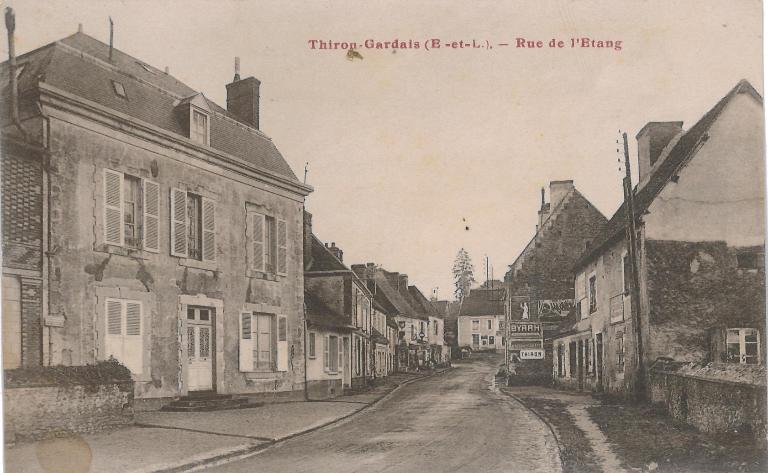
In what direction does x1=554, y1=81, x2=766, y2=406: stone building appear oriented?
to the viewer's left

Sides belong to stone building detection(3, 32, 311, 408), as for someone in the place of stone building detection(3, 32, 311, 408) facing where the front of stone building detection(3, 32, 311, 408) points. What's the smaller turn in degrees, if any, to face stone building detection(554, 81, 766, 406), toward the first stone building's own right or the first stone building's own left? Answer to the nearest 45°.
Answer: approximately 45° to the first stone building's own left

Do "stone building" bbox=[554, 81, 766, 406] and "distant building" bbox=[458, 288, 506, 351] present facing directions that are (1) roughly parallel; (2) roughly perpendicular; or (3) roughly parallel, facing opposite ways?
roughly perpendicular

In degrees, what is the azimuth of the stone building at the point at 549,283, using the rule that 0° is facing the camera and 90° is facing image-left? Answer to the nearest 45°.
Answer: approximately 90°

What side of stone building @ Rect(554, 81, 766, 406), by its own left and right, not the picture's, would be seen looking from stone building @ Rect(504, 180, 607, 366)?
right

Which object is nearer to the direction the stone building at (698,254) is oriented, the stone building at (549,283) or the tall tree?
the tall tree

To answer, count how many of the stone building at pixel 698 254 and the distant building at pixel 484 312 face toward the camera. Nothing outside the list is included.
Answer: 1
